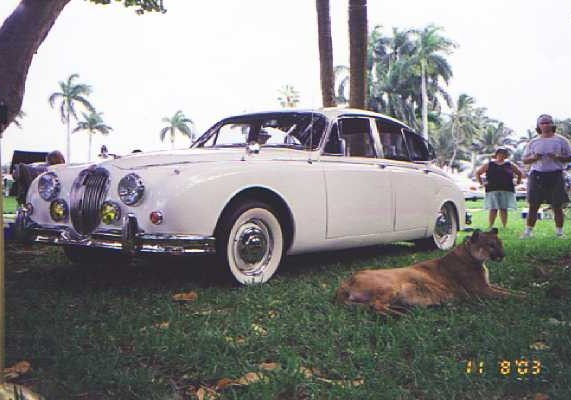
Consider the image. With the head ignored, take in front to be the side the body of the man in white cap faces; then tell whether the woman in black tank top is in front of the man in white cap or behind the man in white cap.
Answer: behind

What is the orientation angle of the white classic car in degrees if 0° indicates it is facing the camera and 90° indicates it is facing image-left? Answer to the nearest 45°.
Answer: approximately 45°

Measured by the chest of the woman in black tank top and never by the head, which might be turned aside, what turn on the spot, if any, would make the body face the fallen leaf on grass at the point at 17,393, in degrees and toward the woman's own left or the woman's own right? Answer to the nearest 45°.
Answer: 0° — they already face it

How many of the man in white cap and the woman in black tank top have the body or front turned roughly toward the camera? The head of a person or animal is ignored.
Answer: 2

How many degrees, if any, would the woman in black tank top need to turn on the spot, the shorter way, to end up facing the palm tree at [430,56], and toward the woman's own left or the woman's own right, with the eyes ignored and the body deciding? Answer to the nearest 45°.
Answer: approximately 180°

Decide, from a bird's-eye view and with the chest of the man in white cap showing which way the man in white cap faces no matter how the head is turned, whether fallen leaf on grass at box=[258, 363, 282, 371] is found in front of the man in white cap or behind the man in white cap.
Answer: in front

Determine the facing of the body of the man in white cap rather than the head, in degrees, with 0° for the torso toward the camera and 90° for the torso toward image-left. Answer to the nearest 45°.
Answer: approximately 0°

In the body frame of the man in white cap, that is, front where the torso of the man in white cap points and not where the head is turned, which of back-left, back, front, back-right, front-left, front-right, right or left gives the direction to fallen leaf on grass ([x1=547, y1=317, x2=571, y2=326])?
front

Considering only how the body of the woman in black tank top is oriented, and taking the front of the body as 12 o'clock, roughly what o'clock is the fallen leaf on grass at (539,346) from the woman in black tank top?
The fallen leaf on grass is roughly at 12 o'clock from the woman in black tank top.

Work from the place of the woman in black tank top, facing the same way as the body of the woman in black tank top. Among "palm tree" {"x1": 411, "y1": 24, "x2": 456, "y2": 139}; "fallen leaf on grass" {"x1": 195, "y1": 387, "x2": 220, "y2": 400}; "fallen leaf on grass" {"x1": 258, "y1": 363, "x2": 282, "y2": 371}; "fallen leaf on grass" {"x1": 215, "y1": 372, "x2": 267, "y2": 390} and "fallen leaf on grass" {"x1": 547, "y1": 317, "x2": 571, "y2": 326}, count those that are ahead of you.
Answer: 4

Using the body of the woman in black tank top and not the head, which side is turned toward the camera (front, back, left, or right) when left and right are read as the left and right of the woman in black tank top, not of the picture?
front

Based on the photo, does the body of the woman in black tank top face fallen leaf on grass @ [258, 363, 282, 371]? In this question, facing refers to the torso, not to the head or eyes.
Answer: yes

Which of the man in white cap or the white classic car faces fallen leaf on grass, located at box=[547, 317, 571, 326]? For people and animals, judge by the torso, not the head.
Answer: the man in white cap

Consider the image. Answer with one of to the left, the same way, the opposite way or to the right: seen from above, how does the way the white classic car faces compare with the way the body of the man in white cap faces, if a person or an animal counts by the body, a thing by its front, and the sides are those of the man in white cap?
the same way

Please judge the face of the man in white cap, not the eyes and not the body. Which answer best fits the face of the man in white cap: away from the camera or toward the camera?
toward the camera

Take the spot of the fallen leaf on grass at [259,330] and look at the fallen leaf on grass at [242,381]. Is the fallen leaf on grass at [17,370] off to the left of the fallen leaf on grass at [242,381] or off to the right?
right
